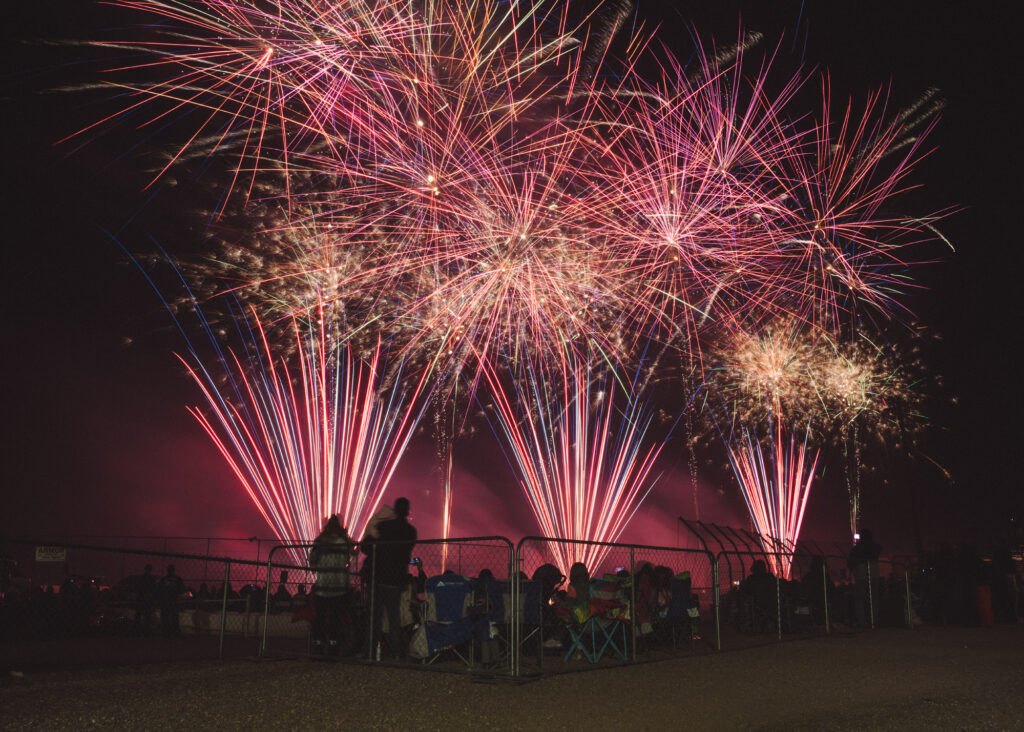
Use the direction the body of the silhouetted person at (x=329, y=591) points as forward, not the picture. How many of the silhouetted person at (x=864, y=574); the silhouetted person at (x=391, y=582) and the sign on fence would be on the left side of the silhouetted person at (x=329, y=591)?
1

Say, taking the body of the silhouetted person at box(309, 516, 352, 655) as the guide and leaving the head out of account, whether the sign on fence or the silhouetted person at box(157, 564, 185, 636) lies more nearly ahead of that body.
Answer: the silhouetted person

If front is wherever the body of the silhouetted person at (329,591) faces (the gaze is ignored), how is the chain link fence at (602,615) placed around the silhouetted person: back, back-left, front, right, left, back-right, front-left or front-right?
right

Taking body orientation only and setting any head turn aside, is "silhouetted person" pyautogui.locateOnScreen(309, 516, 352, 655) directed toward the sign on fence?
no

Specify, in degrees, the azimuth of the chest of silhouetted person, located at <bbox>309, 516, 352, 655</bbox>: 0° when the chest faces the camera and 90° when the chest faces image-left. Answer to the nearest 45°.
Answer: approximately 180°

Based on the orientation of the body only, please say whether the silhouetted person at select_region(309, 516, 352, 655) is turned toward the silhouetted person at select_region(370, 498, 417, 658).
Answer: no

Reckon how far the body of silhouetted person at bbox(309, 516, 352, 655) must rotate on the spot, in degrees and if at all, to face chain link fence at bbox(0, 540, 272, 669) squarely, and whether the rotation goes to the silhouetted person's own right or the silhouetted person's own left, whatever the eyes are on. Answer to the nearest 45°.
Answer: approximately 45° to the silhouetted person's own left

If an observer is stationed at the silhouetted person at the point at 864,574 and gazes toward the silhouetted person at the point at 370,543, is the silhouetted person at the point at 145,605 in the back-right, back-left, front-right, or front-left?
front-right

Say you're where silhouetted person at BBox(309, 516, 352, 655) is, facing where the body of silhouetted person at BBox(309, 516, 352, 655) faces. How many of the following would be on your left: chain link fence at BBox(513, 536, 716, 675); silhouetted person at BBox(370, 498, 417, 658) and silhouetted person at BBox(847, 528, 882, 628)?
0

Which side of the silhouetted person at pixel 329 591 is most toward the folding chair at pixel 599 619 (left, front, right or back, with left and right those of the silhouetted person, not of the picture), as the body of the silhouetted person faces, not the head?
right

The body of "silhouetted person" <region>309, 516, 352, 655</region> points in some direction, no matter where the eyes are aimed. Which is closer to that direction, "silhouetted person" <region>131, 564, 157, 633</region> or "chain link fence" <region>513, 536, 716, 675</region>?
the silhouetted person
